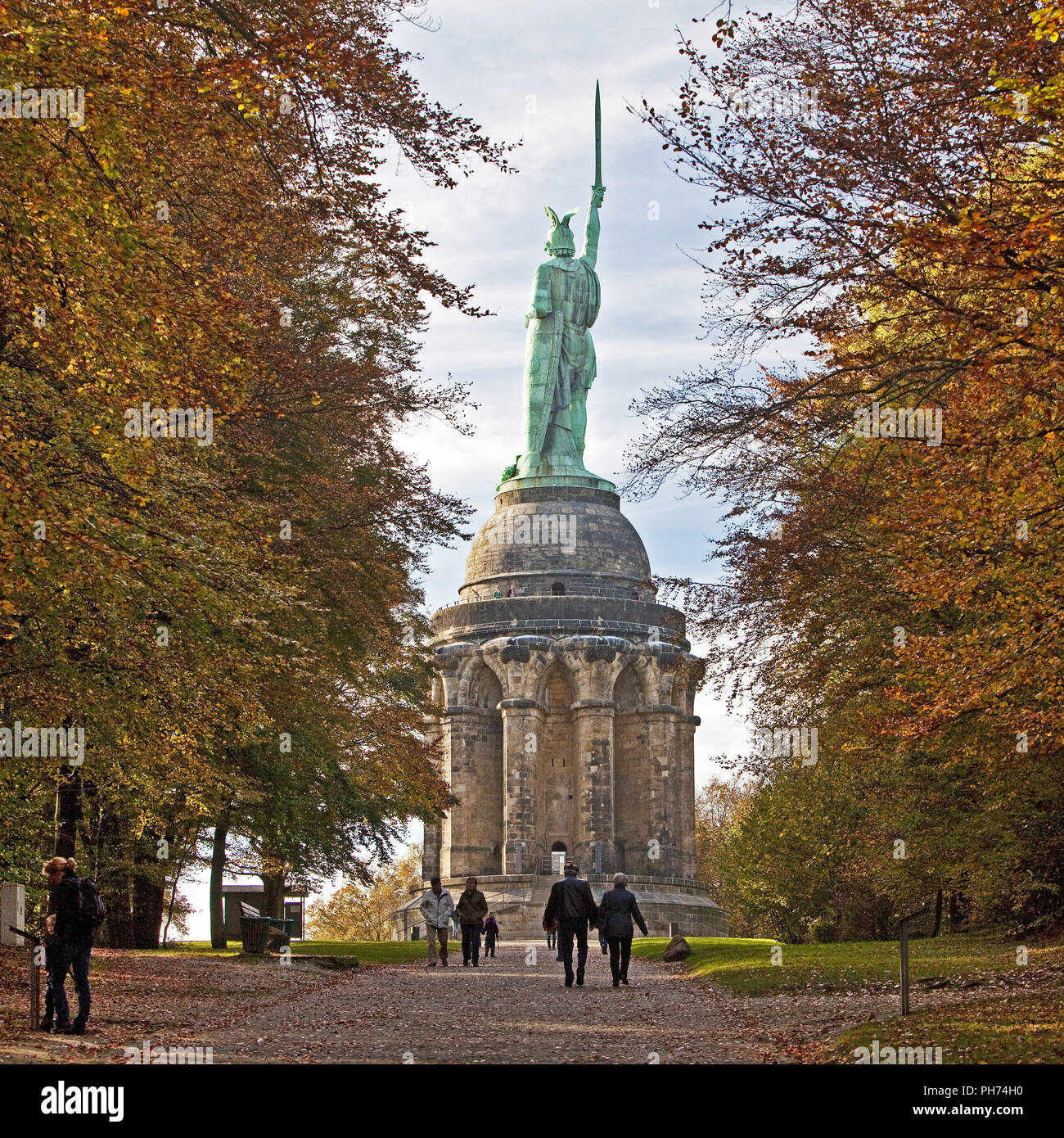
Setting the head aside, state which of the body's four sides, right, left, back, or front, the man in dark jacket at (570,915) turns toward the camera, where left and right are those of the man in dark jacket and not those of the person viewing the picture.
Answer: back

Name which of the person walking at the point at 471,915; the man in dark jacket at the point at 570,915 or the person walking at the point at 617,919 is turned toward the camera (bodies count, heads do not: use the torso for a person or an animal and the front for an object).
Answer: the person walking at the point at 471,915

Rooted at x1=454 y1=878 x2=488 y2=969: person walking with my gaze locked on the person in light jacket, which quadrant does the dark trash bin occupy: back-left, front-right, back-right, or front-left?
front-right

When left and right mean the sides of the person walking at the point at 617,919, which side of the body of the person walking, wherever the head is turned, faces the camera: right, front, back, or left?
back

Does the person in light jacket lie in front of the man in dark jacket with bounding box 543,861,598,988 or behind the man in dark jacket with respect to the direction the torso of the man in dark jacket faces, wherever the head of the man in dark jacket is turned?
in front

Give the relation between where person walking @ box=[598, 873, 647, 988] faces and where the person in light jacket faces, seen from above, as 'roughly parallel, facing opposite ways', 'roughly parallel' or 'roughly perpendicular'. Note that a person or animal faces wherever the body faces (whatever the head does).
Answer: roughly parallel, facing opposite ways

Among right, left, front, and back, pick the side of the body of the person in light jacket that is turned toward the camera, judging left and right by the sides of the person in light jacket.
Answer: front

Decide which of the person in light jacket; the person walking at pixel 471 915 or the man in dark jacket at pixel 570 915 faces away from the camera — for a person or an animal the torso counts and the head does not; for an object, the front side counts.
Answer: the man in dark jacket

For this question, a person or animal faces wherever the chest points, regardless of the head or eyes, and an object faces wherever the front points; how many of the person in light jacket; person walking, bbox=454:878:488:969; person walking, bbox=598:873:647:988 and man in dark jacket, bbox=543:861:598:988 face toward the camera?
2

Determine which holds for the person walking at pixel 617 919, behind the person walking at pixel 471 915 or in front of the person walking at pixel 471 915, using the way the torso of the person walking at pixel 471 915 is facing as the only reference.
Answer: in front

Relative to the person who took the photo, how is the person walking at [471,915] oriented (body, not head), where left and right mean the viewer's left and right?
facing the viewer

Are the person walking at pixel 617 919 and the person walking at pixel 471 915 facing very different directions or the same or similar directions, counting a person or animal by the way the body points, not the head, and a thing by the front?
very different directions
